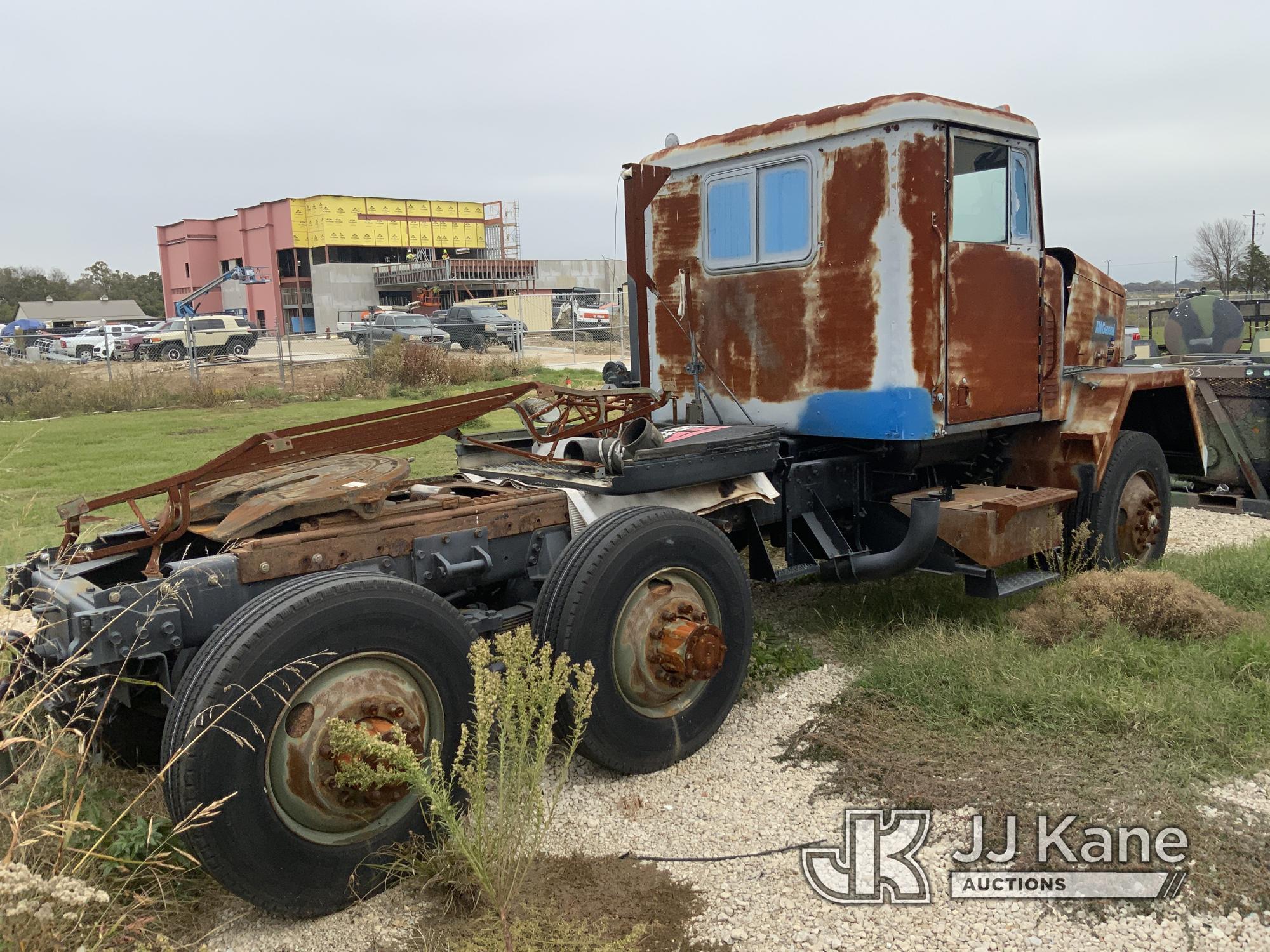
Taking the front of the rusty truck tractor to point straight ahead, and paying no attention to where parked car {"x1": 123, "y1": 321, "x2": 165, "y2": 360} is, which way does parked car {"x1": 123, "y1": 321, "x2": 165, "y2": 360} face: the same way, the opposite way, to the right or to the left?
the opposite way

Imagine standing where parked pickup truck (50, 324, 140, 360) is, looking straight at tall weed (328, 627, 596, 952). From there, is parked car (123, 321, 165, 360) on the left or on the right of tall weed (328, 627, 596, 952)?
left

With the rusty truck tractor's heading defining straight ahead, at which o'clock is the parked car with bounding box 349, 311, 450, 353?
The parked car is roughly at 10 o'clock from the rusty truck tractor.

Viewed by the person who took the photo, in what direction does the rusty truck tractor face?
facing away from the viewer and to the right of the viewer
